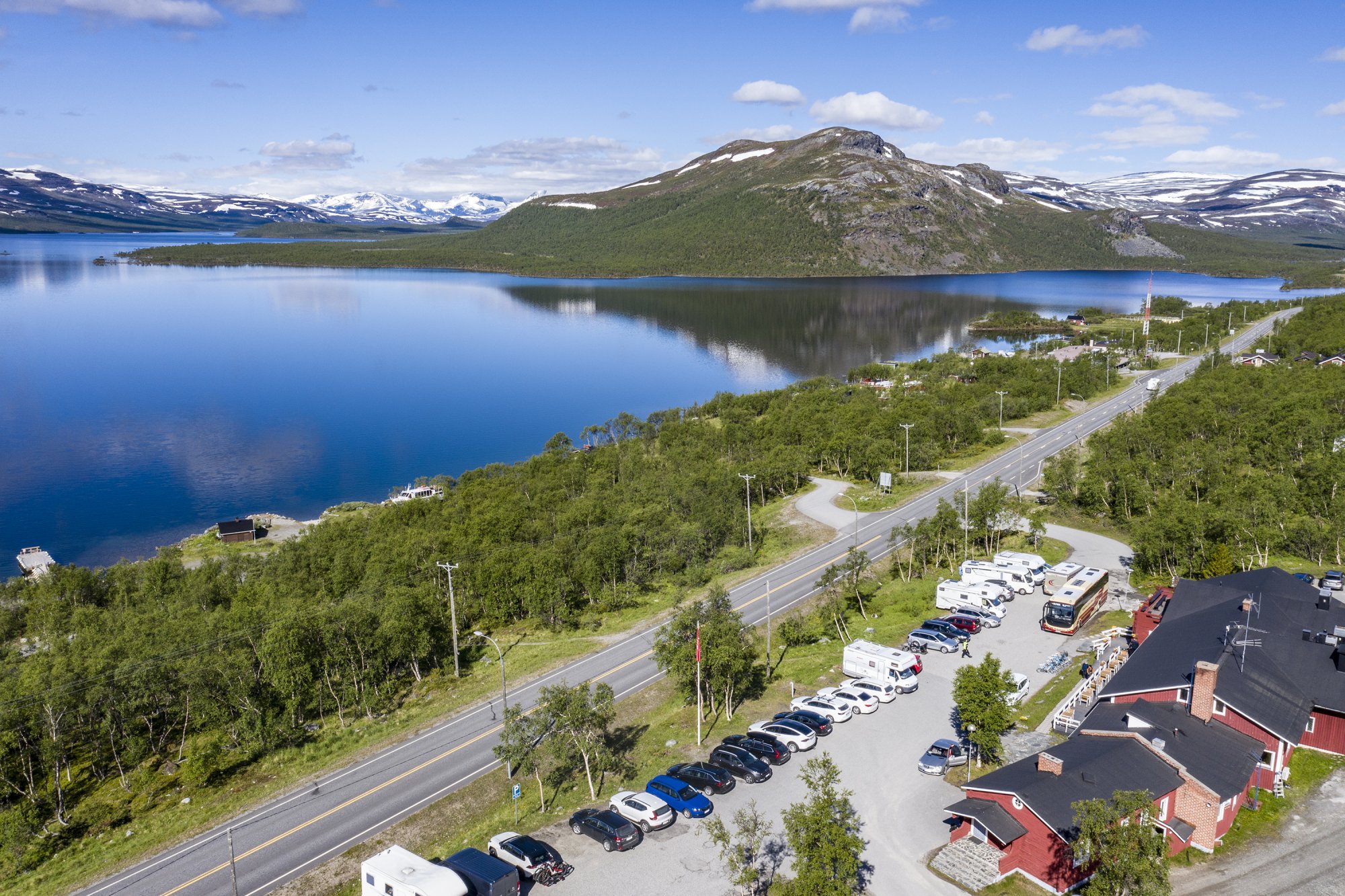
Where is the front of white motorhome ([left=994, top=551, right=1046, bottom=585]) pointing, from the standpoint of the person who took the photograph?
facing the viewer and to the right of the viewer

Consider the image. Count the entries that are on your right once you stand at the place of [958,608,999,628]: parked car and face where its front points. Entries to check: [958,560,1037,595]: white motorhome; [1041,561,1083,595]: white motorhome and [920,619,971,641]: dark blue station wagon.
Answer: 1

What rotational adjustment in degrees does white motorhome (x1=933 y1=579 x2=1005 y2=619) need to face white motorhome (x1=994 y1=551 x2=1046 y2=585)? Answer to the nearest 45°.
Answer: approximately 90° to its left

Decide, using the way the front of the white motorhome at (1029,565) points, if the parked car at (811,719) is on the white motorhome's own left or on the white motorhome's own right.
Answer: on the white motorhome's own right

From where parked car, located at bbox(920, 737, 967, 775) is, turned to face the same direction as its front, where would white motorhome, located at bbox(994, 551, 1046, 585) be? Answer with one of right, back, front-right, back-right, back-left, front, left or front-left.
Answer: back-right

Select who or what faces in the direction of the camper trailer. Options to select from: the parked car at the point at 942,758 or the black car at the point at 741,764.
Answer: the parked car

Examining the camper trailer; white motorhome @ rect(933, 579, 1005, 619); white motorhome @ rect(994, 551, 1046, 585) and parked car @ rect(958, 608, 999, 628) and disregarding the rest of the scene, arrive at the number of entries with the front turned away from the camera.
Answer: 0

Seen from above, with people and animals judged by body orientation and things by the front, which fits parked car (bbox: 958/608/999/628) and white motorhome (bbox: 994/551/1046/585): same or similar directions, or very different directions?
same or similar directions

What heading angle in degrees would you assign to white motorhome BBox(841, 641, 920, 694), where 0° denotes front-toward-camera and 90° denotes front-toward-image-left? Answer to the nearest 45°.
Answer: approximately 315°

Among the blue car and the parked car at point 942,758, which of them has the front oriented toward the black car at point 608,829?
the parked car

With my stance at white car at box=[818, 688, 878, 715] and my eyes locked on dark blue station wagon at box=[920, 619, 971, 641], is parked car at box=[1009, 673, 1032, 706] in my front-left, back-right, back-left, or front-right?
front-right

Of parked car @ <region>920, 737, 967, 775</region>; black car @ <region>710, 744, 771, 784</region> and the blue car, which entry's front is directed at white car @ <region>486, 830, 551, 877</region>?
the parked car

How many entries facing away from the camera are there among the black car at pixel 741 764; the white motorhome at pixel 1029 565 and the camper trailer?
0

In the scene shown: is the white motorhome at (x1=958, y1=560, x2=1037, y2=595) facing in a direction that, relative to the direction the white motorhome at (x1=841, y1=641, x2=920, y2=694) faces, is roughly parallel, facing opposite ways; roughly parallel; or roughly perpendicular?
roughly parallel

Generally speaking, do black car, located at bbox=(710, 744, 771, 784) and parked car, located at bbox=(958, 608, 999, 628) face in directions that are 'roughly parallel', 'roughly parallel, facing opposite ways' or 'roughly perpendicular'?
roughly parallel
